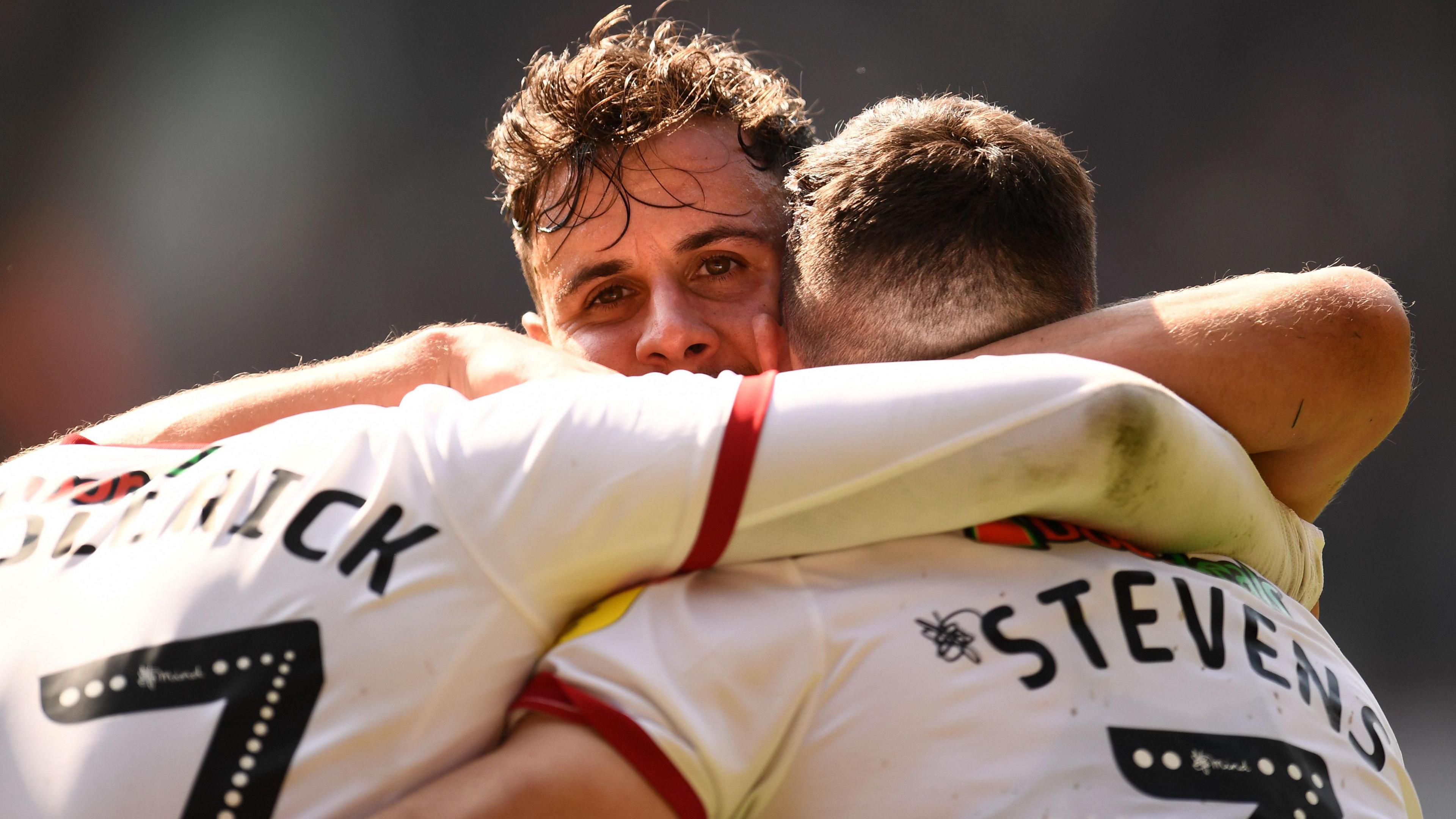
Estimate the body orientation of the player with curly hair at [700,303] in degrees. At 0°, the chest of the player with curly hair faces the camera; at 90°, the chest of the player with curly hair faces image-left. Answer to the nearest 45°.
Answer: approximately 0°
